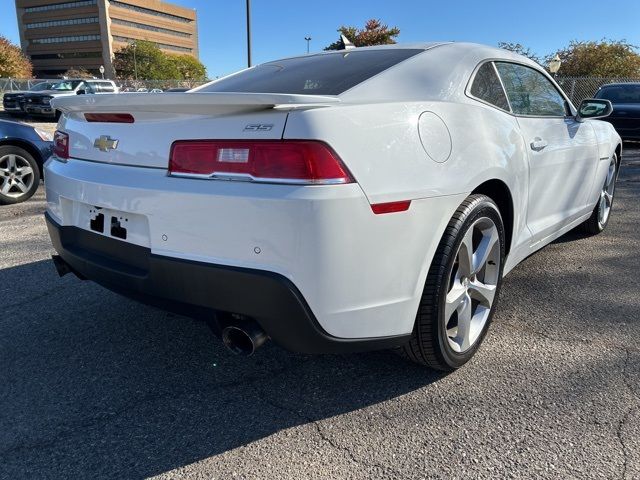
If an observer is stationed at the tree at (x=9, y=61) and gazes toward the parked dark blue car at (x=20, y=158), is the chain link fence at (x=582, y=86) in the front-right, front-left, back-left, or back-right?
front-left

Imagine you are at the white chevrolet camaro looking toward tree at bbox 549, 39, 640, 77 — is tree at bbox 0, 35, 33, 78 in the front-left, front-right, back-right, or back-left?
front-left

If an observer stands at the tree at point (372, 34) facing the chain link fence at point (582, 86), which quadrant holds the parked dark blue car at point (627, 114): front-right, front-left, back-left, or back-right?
front-right

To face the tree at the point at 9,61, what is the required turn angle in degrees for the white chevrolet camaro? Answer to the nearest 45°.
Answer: approximately 90° to its left

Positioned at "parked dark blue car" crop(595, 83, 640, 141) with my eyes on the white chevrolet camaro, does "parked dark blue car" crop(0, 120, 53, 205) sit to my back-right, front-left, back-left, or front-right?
front-right

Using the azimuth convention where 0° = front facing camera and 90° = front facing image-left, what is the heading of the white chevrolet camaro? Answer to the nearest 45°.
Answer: approximately 225°

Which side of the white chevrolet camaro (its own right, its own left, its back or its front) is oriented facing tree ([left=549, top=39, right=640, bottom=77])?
front

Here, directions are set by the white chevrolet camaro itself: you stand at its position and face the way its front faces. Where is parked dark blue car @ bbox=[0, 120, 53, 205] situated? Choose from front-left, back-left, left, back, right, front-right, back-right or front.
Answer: left

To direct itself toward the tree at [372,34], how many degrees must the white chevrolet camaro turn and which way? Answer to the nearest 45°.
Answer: approximately 45° to its left

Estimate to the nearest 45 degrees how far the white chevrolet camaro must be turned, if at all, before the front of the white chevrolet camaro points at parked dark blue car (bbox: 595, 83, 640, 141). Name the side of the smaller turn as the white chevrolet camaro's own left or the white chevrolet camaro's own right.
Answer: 0° — it already faces it
